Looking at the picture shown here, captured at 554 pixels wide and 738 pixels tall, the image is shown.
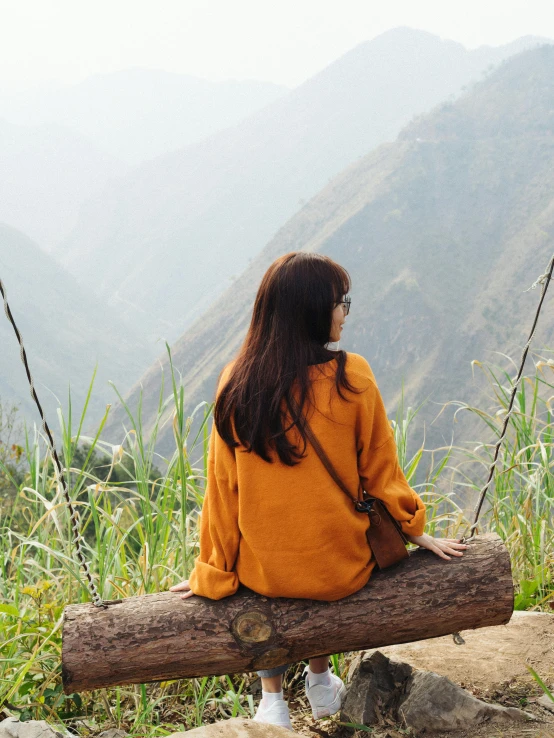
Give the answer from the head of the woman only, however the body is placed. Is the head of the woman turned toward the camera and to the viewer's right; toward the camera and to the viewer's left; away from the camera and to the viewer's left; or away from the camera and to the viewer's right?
away from the camera and to the viewer's right

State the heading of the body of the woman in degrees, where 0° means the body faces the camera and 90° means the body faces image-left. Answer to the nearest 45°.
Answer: approximately 180°

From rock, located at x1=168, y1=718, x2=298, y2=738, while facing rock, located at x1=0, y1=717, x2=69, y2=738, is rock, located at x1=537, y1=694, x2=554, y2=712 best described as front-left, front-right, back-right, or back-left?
back-right
